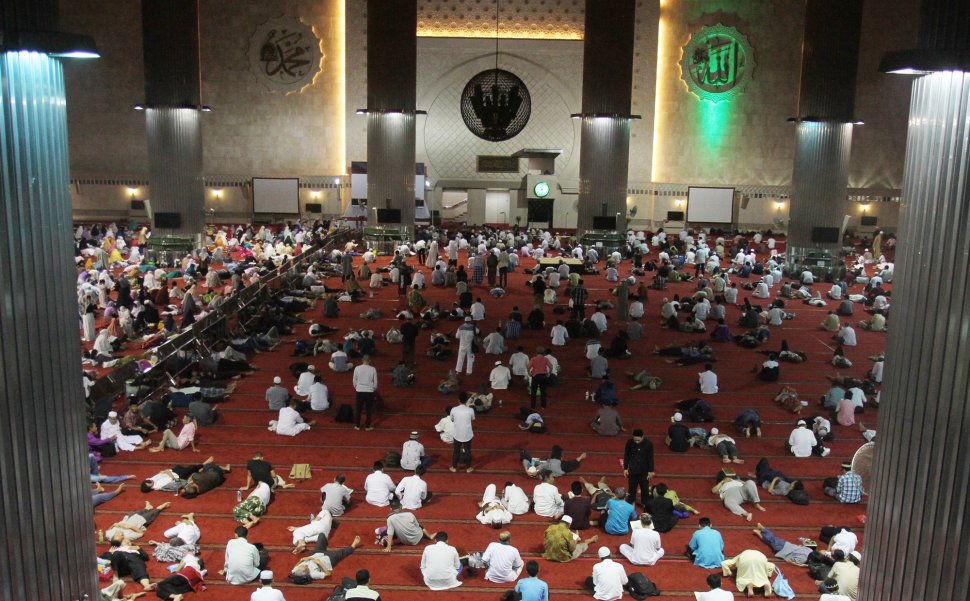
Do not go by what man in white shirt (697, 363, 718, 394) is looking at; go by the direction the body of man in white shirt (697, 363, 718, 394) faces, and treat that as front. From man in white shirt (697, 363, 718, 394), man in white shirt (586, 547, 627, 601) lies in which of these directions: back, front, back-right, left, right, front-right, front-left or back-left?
back

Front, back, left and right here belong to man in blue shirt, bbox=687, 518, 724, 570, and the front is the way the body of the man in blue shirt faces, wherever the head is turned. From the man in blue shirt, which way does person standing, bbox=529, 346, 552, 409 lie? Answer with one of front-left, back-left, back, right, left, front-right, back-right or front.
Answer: front-left

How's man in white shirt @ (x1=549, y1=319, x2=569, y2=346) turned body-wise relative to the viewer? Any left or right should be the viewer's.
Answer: facing away from the viewer

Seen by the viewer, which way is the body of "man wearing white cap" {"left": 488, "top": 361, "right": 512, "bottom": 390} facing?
away from the camera

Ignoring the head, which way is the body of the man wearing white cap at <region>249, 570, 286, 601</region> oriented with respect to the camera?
away from the camera

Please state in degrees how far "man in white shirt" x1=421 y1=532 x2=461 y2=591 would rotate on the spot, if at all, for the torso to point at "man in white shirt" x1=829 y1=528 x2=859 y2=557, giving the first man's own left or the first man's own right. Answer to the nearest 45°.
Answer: approximately 90° to the first man's own right

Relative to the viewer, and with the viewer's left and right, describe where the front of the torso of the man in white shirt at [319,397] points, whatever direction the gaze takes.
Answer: facing away from the viewer

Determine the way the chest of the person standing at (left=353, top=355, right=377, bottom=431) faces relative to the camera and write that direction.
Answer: away from the camera

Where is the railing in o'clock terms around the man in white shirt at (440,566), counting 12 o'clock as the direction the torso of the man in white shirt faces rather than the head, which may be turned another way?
The railing is roughly at 11 o'clock from the man in white shirt.

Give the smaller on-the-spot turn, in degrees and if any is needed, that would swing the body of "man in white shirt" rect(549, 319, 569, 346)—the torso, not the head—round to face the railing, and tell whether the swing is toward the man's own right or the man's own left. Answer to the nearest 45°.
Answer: approximately 90° to the man's own left

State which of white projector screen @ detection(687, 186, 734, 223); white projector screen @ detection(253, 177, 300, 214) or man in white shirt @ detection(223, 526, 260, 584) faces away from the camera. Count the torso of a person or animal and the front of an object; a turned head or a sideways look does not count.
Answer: the man in white shirt

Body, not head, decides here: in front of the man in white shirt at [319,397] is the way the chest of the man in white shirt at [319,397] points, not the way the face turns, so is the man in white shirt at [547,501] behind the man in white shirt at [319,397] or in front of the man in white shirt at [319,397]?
behind

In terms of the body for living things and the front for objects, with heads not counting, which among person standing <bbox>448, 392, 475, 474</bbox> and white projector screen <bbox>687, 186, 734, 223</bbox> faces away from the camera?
the person standing

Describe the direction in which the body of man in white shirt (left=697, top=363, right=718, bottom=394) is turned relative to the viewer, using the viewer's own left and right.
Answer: facing away from the viewer

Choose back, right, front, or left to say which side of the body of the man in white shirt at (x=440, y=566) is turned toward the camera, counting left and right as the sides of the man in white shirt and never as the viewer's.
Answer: back

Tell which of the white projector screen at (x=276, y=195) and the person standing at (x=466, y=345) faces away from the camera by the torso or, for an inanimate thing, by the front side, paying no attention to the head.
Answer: the person standing

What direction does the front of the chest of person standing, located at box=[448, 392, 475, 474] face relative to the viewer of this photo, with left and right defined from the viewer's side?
facing away from the viewer
